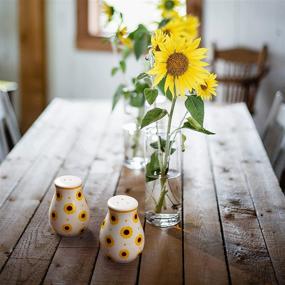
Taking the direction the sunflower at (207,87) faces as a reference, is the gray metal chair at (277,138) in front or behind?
behind

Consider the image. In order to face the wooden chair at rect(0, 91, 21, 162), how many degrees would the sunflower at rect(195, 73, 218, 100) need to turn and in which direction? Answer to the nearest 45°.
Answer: approximately 90° to its right

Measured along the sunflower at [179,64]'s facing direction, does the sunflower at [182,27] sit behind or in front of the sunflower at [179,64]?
behind

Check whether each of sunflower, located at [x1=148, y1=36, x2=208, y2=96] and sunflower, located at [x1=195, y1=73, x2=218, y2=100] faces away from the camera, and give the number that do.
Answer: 0

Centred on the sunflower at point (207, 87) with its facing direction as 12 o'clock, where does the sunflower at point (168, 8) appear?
the sunflower at point (168, 8) is roughly at 4 o'clock from the sunflower at point (207, 87).

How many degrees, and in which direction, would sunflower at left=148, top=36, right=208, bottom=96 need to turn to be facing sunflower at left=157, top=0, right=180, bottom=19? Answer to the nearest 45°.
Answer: approximately 180°

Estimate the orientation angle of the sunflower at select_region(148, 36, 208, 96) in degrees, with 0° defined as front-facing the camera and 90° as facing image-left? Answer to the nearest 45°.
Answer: approximately 0°
